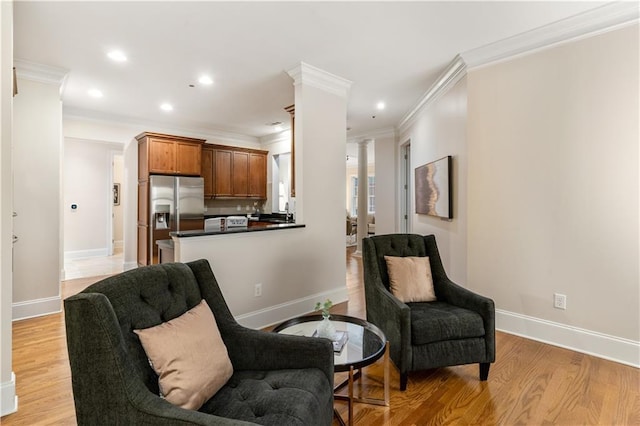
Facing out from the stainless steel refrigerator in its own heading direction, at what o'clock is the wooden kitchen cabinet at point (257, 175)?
The wooden kitchen cabinet is roughly at 8 o'clock from the stainless steel refrigerator.

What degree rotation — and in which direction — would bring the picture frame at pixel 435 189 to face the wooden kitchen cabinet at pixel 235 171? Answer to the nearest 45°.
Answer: approximately 45° to its right

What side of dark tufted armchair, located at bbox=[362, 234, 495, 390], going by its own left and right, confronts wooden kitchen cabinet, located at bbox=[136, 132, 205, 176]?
back

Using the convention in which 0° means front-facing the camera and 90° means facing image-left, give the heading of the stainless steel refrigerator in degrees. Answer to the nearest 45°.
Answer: approximately 0°

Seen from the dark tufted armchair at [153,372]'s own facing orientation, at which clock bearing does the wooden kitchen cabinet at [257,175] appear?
The wooden kitchen cabinet is roughly at 8 o'clock from the dark tufted armchair.

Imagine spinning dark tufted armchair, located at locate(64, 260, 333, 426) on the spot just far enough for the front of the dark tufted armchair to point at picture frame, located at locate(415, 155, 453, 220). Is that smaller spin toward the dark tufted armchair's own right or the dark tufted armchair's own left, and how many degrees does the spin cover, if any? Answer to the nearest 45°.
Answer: approximately 90° to the dark tufted armchair's own left

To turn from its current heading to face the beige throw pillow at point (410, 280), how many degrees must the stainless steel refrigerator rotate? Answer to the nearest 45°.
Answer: approximately 45° to its left

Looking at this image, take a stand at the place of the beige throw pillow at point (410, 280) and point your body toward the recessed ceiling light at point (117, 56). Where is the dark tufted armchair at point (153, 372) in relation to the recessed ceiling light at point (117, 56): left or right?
left

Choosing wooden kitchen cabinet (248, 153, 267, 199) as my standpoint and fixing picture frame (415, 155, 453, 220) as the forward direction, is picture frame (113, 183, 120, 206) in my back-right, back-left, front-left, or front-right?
back-right

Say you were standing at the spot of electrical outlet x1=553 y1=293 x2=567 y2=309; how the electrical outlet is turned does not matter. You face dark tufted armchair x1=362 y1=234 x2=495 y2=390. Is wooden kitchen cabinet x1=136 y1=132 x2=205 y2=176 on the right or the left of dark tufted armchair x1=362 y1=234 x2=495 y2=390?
right
